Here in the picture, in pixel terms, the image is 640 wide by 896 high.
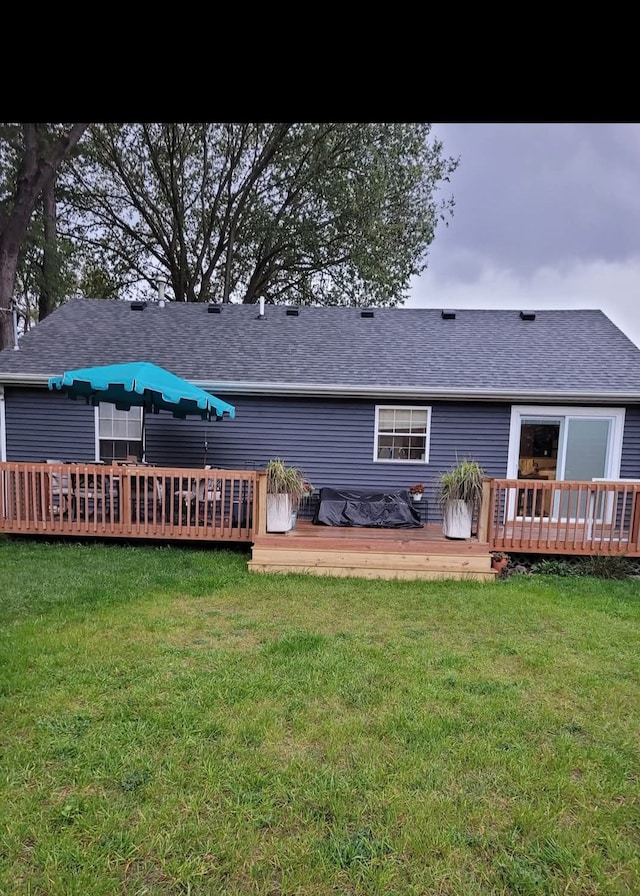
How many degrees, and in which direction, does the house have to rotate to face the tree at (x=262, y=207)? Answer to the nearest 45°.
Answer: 0° — it already faces it

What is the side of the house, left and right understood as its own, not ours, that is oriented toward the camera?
back

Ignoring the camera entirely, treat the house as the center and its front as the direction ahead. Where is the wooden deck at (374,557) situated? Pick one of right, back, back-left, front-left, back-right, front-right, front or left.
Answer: back

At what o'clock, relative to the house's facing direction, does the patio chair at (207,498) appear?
The patio chair is roughly at 1 o'clock from the house.

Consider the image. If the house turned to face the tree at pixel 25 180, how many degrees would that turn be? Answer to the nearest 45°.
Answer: approximately 45° to its left
